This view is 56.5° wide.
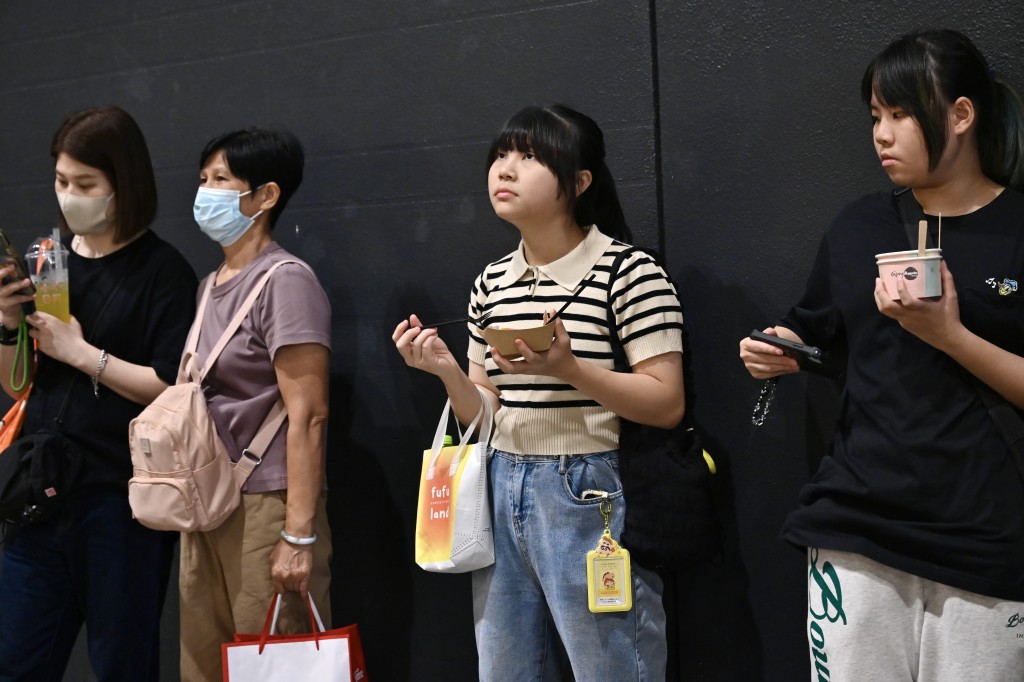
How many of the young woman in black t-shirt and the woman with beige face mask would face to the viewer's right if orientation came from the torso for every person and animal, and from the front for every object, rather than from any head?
0

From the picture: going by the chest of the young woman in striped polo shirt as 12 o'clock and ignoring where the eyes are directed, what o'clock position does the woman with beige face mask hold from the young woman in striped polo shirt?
The woman with beige face mask is roughly at 2 o'clock from the young woman in striped polo shirt.

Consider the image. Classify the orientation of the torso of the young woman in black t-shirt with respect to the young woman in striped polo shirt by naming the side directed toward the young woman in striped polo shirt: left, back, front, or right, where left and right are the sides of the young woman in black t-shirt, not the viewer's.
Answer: right

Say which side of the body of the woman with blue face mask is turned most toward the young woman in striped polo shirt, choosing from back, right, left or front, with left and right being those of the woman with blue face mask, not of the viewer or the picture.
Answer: left

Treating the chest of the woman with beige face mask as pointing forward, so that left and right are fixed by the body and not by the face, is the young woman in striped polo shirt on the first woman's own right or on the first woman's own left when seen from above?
on the first woman's own left

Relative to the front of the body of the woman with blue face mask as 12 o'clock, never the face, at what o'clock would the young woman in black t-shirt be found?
The young woman in black t-shirt is roughly at 9 o'clock from the woman with blue face mask.

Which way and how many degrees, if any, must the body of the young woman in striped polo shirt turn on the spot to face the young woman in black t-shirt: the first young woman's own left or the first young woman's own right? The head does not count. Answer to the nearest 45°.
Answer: approximately 90° to the first young woman's own left

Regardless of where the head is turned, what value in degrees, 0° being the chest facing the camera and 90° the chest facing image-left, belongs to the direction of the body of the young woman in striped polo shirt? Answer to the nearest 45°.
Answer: approximately 45°

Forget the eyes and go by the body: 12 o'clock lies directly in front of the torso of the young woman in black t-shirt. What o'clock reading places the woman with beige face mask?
The woman with beige face mask is roughly at 3 o'clock from the young woman in black t-shirt.

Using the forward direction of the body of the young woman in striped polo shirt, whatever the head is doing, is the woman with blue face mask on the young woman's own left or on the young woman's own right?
on the young woman's own right
